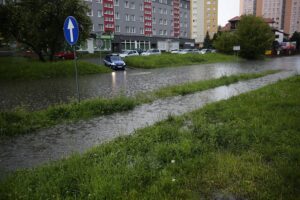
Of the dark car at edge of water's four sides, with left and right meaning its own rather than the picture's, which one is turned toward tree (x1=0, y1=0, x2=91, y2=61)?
right

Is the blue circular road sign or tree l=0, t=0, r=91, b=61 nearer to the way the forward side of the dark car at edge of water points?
the blue circular road sign

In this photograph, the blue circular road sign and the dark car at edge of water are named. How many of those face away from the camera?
0

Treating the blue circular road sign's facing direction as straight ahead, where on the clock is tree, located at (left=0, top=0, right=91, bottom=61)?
The tree is roughly at 4 o'clock from the blue circular road sign.

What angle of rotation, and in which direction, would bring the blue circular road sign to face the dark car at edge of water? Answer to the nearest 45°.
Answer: approximately 135° to its right

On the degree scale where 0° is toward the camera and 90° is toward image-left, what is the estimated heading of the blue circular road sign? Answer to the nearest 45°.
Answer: approximately 45°

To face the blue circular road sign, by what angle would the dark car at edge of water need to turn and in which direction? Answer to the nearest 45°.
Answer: approximately 45° to its right

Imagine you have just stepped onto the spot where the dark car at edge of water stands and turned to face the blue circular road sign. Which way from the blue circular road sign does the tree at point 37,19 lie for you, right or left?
right
